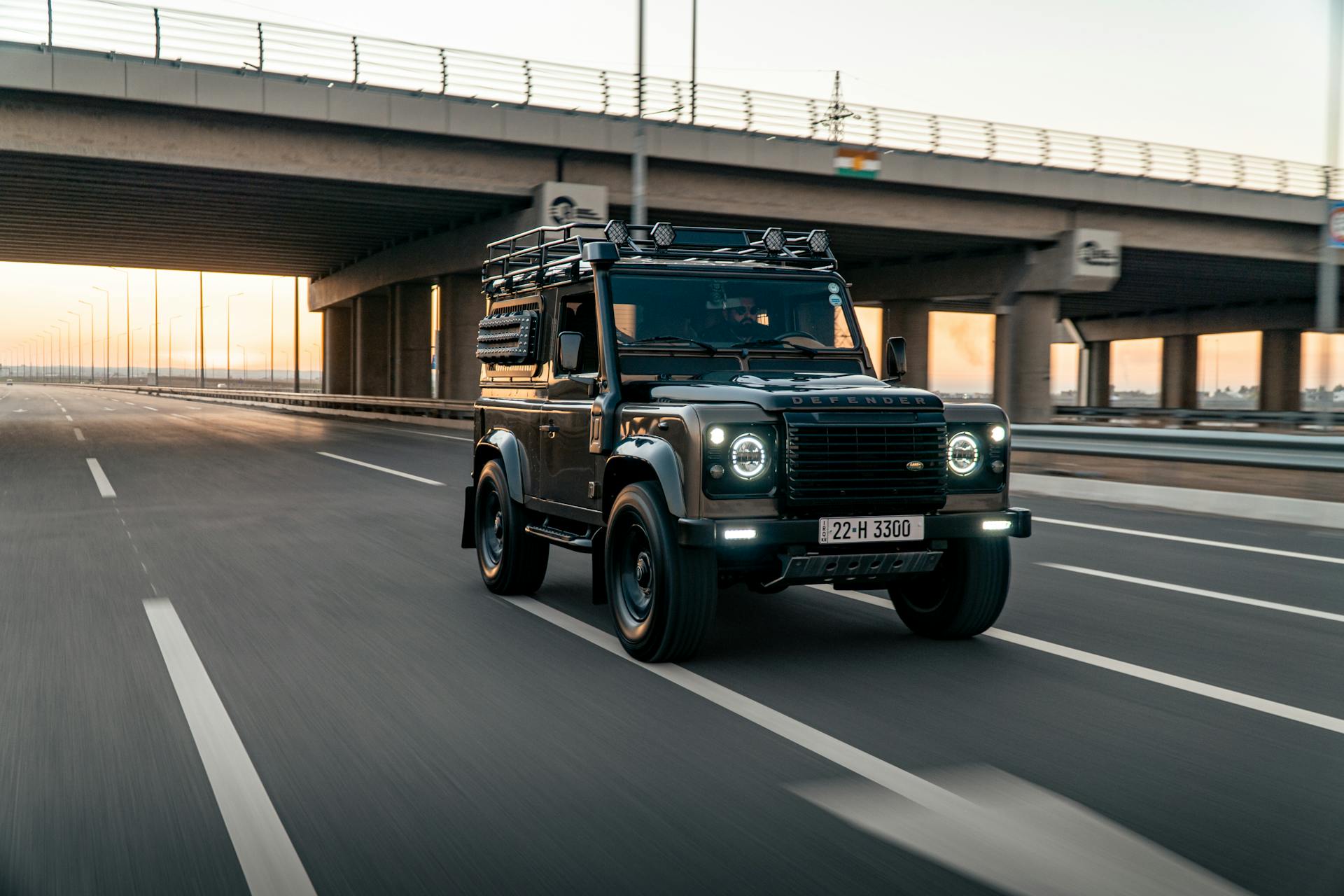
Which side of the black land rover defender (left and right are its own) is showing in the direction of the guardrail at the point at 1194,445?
left

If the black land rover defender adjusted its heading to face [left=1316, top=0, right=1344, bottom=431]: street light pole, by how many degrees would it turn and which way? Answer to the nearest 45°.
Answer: approximately 90° to its left

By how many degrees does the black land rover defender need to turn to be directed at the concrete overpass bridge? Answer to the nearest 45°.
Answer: approximately 135° to its left

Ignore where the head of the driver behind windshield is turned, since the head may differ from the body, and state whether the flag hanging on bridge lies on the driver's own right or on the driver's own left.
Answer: on the driver's own left

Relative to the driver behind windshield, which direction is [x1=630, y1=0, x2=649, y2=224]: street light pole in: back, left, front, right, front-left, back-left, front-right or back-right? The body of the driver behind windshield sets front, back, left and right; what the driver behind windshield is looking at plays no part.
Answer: back-left

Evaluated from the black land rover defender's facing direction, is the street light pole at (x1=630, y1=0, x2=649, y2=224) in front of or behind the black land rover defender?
behind

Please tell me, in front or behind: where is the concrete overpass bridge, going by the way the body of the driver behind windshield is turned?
behind

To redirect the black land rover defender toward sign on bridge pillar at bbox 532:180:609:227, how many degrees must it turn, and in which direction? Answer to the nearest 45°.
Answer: approximately 135° to its left
